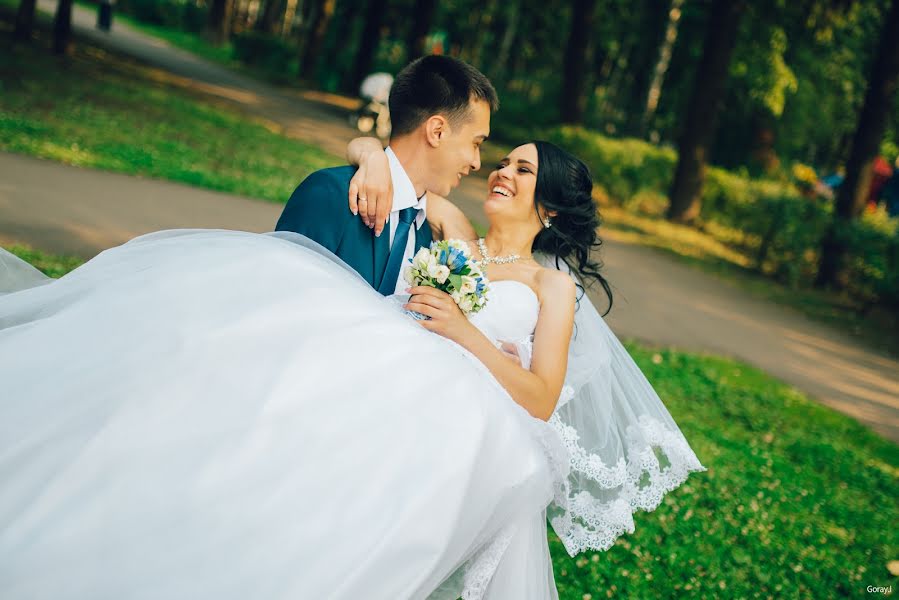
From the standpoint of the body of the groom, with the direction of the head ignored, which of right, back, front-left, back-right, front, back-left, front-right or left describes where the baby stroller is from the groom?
back-left

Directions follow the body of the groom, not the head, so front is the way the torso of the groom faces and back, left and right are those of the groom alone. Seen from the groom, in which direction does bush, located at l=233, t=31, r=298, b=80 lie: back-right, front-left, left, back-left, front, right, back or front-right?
back-left

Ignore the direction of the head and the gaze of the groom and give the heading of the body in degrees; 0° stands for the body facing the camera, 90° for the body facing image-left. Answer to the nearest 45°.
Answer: approximately 315°

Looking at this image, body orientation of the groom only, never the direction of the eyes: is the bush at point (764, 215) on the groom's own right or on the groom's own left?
on the groom's own left

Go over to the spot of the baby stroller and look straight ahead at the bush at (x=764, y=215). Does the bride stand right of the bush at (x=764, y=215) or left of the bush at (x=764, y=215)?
right
